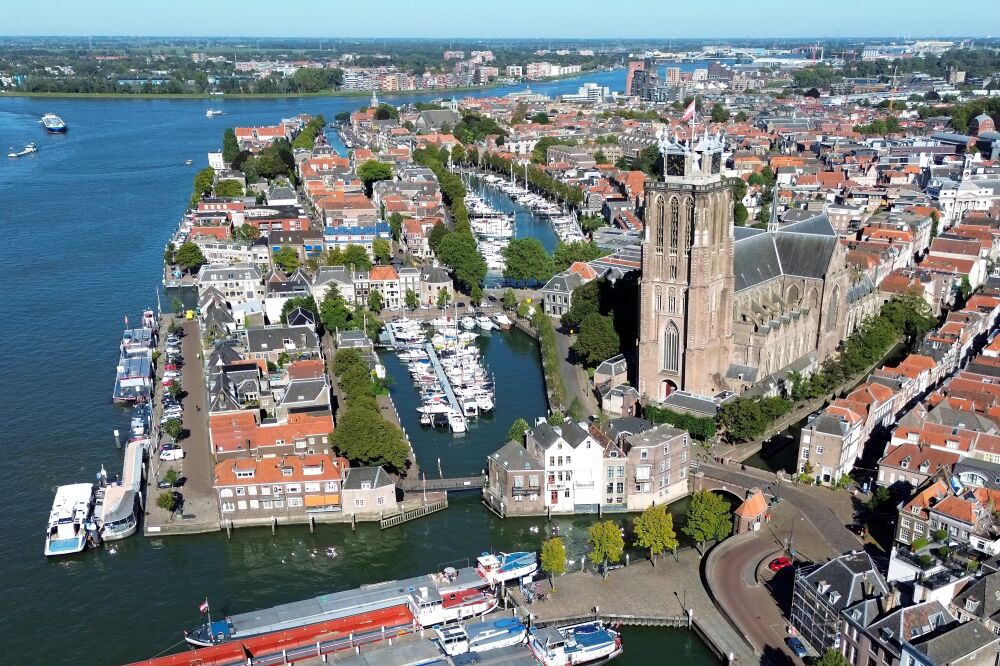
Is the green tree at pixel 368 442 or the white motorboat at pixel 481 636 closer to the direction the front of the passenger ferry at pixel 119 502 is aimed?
the white motorboat

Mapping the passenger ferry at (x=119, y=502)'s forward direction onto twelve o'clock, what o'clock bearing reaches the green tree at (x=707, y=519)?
The green tree is roughly at 10 o'clock from the passenger ferry.

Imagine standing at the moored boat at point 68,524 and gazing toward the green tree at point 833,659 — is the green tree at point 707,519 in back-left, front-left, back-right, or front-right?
front-left

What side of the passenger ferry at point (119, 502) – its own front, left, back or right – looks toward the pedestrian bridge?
left

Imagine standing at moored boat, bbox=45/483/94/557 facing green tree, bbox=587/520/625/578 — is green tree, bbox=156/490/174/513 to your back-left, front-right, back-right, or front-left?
front-left

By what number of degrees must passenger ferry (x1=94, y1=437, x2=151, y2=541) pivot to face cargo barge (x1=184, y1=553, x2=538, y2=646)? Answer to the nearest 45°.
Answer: approximately 45° to its left

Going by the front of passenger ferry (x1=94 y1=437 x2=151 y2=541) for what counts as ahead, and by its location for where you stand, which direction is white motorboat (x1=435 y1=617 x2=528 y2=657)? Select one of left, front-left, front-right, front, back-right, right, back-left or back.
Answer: front-left

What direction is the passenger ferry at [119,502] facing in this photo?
toward the camera

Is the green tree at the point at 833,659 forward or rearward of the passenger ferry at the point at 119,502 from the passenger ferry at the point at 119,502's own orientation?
forward
